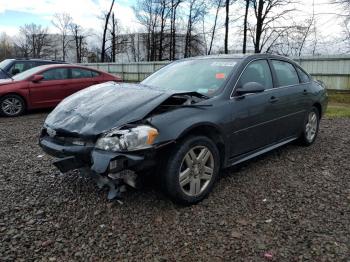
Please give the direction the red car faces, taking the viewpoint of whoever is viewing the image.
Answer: facing to the left of the viewer

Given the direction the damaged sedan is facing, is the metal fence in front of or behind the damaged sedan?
behind

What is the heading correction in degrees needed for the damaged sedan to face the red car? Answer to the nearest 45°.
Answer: approximately 90° to its right

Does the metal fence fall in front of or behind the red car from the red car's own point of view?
behind

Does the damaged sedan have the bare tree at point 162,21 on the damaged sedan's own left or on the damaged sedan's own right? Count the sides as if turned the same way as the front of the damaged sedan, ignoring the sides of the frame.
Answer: on the damaged sedan's own right

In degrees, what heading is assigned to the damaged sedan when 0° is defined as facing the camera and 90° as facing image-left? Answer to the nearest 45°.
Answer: approximately 45°

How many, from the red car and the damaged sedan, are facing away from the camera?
0

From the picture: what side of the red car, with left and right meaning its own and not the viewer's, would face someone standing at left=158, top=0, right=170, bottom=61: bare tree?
right

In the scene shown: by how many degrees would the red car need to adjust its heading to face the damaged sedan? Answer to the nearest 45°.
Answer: approximately 90° to its left
